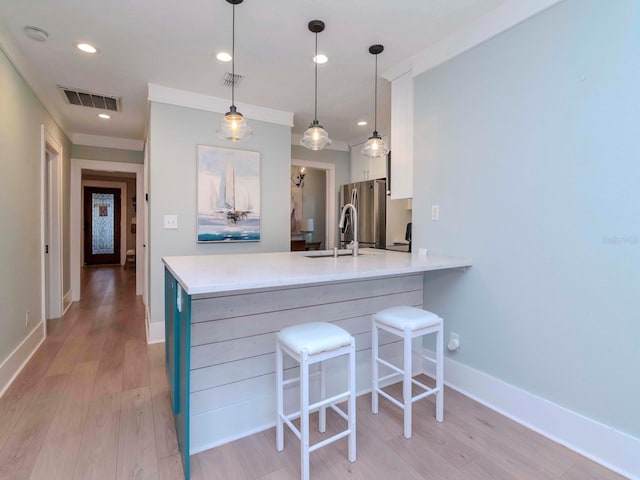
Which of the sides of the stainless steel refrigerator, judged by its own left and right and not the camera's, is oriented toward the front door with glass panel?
right

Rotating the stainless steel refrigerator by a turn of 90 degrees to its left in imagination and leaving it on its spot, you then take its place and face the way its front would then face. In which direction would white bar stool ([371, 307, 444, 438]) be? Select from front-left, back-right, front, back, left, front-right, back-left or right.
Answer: front-right

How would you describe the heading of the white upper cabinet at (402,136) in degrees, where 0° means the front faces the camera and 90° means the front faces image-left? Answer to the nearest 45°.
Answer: approximately 45°

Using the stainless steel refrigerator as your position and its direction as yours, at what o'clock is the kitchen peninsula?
The kitchen peninsula is roughly at 11 o'clock from the stainless steel refrigerator.

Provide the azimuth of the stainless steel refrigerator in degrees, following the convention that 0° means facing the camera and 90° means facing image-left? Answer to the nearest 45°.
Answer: approximately 45°

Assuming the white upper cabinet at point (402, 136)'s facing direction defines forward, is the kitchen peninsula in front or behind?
in front

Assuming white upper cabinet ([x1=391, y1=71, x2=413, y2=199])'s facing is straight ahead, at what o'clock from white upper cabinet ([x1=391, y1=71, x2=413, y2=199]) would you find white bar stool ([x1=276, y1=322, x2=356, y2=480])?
The white bar stool is roughly at 11 o'clock from the white upper cabinet.

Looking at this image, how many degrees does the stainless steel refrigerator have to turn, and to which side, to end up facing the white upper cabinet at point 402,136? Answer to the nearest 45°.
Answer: approximately 45° to its left

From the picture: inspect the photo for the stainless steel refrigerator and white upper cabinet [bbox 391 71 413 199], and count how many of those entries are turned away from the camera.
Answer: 0
